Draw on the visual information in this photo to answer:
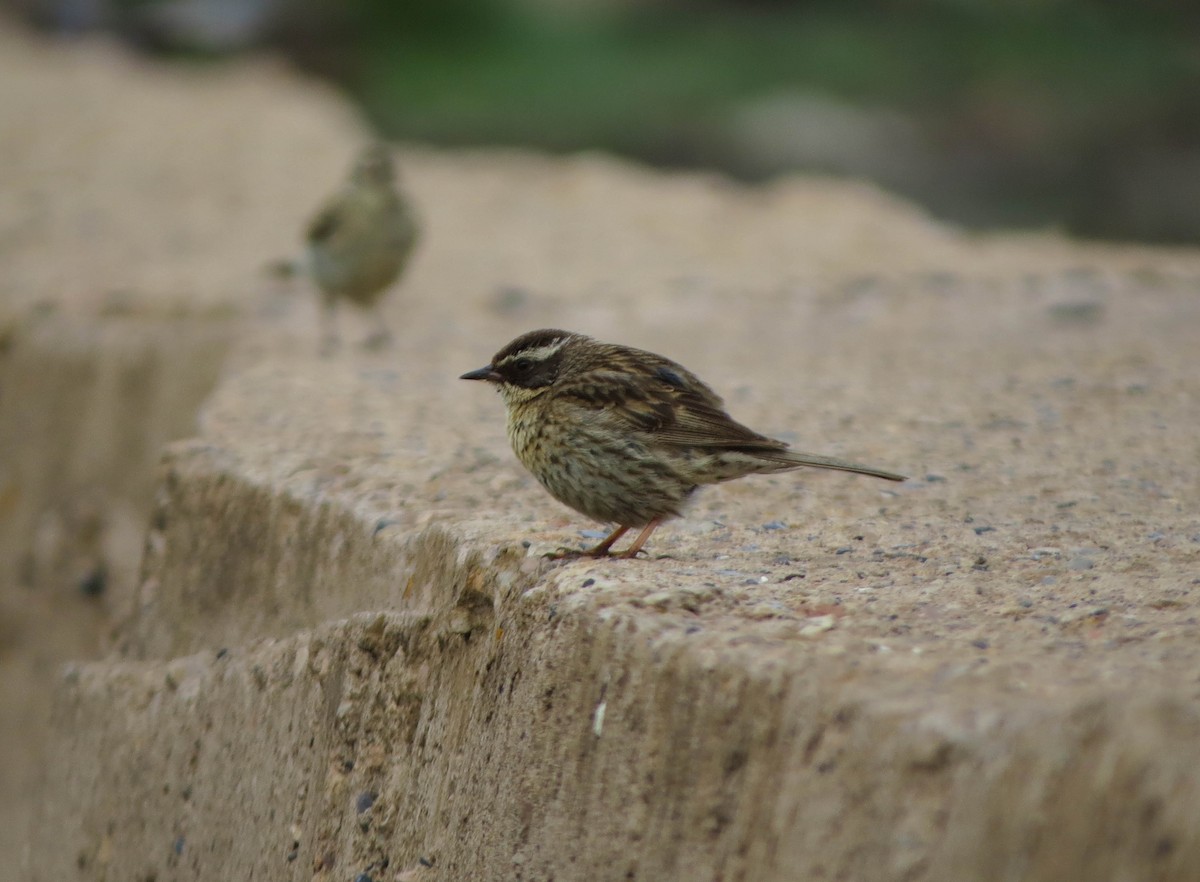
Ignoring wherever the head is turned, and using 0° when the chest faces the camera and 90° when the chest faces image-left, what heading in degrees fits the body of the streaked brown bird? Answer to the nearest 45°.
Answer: approximately 90°

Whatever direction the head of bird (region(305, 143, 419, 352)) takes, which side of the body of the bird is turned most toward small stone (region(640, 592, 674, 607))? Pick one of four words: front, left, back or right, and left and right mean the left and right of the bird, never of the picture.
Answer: front

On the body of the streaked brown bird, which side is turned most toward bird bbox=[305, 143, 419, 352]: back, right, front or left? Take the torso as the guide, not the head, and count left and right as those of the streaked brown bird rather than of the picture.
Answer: right

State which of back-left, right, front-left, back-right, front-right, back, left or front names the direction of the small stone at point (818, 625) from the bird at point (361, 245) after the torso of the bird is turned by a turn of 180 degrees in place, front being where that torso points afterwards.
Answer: back

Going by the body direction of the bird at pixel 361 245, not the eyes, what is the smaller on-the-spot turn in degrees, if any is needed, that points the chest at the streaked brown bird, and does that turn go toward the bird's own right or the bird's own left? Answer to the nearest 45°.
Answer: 0° — it already faces it

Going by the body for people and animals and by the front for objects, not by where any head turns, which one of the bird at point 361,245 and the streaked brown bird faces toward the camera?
the bird

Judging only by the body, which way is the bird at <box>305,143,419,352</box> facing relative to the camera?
toward the camera

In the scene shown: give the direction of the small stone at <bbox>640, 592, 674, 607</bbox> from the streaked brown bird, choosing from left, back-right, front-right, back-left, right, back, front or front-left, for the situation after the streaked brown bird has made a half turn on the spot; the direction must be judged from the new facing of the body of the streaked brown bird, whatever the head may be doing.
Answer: right

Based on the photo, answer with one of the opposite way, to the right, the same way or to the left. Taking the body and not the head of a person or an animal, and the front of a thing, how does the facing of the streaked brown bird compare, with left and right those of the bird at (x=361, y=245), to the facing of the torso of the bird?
to the right

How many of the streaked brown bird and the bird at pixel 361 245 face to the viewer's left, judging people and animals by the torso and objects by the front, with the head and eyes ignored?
1
